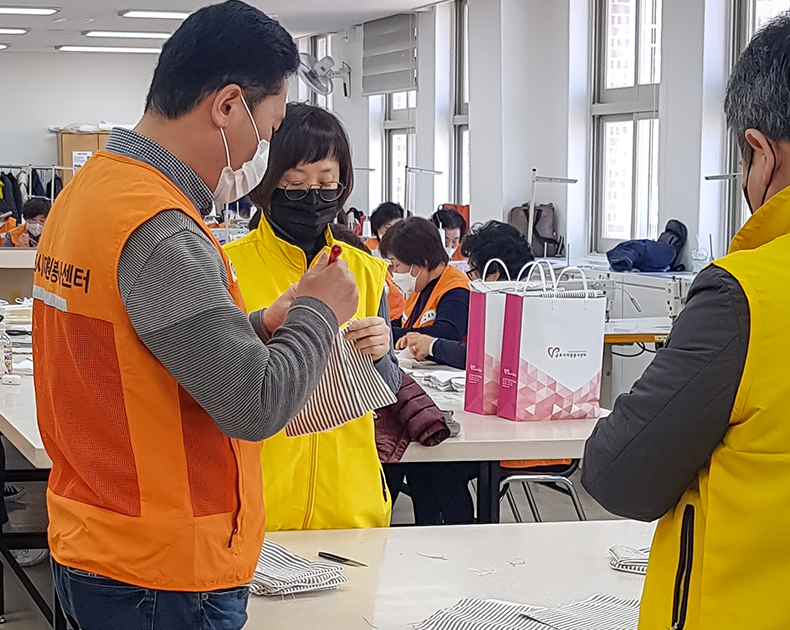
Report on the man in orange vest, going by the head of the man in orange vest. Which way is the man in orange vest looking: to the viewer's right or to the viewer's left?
to the viewer's right

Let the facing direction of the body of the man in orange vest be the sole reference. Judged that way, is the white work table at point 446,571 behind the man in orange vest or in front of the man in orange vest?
in front

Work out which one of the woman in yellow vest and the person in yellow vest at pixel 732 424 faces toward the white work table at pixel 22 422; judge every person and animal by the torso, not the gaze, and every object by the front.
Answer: the person in yellow vest

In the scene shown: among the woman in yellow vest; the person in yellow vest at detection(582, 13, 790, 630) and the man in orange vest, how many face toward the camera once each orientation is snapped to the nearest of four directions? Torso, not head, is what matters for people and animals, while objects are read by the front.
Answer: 1

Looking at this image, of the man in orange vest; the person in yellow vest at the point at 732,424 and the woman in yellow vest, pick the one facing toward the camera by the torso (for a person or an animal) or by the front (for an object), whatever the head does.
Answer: the woman in yellow vest

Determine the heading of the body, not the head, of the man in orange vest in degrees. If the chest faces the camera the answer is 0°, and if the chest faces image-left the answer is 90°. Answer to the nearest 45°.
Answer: approximately 225°

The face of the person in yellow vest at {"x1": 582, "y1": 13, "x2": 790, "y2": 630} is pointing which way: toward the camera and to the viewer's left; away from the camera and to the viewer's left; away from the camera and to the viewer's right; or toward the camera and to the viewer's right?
away from the camera and to the viewer's left

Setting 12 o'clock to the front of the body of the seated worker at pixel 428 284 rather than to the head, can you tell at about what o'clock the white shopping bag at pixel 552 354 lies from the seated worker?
The white shopping bag is roughly at 10 o'clock from the seated worker.

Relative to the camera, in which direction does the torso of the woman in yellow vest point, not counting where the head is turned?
toward the camera

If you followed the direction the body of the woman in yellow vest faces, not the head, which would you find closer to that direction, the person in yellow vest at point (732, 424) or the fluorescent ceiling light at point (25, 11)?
the person in yellow vest

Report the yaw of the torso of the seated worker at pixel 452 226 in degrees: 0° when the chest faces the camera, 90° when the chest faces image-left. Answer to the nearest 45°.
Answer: approximately 45°

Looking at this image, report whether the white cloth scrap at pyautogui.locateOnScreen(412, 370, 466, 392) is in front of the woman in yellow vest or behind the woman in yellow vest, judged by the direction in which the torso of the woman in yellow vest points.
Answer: behind

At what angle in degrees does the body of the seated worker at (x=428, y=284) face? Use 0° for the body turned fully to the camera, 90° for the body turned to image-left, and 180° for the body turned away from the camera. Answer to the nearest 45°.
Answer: approximately 45°

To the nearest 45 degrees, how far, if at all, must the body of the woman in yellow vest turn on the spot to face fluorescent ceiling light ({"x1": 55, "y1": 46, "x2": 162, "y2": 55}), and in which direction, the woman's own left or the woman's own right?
approximately 180°

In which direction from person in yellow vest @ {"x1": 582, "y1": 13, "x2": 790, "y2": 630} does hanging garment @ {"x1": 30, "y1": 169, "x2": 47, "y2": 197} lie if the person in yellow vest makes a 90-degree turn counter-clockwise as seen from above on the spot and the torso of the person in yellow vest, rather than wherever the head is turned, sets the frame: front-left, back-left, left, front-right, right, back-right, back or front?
right

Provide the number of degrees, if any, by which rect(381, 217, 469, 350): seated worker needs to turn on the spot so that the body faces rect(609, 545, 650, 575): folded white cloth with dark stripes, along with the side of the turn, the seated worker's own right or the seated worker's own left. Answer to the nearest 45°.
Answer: approximately 45° to the seated worker's own left
